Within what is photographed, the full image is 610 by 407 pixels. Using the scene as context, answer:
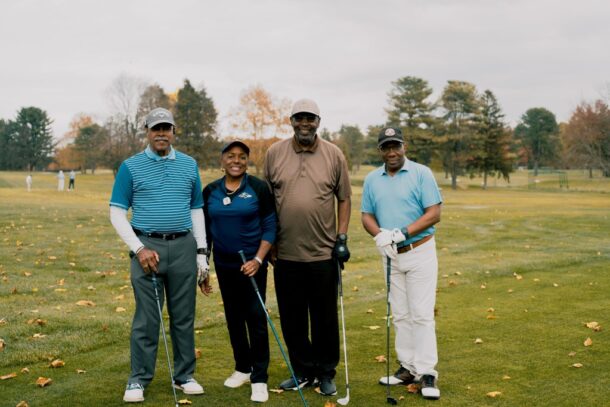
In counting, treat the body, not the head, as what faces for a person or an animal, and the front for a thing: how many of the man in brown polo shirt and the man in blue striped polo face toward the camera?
2

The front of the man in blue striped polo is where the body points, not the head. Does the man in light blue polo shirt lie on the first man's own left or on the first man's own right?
on the first man's own left

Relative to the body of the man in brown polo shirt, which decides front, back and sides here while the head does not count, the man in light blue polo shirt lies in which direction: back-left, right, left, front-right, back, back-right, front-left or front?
left

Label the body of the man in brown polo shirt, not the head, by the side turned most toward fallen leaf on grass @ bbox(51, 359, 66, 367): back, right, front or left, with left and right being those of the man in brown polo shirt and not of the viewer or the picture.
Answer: right

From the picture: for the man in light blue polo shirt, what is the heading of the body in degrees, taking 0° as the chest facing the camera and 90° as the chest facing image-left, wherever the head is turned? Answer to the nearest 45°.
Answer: approximately 45°

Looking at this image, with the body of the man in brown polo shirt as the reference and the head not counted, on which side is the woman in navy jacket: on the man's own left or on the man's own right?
on the man's own right

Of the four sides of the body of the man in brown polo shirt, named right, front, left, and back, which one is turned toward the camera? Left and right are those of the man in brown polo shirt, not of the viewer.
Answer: front

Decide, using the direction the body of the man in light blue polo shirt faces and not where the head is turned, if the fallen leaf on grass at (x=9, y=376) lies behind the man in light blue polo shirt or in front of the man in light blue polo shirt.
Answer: in front

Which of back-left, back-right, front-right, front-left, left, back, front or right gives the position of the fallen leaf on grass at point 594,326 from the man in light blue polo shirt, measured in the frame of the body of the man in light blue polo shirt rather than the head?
back
